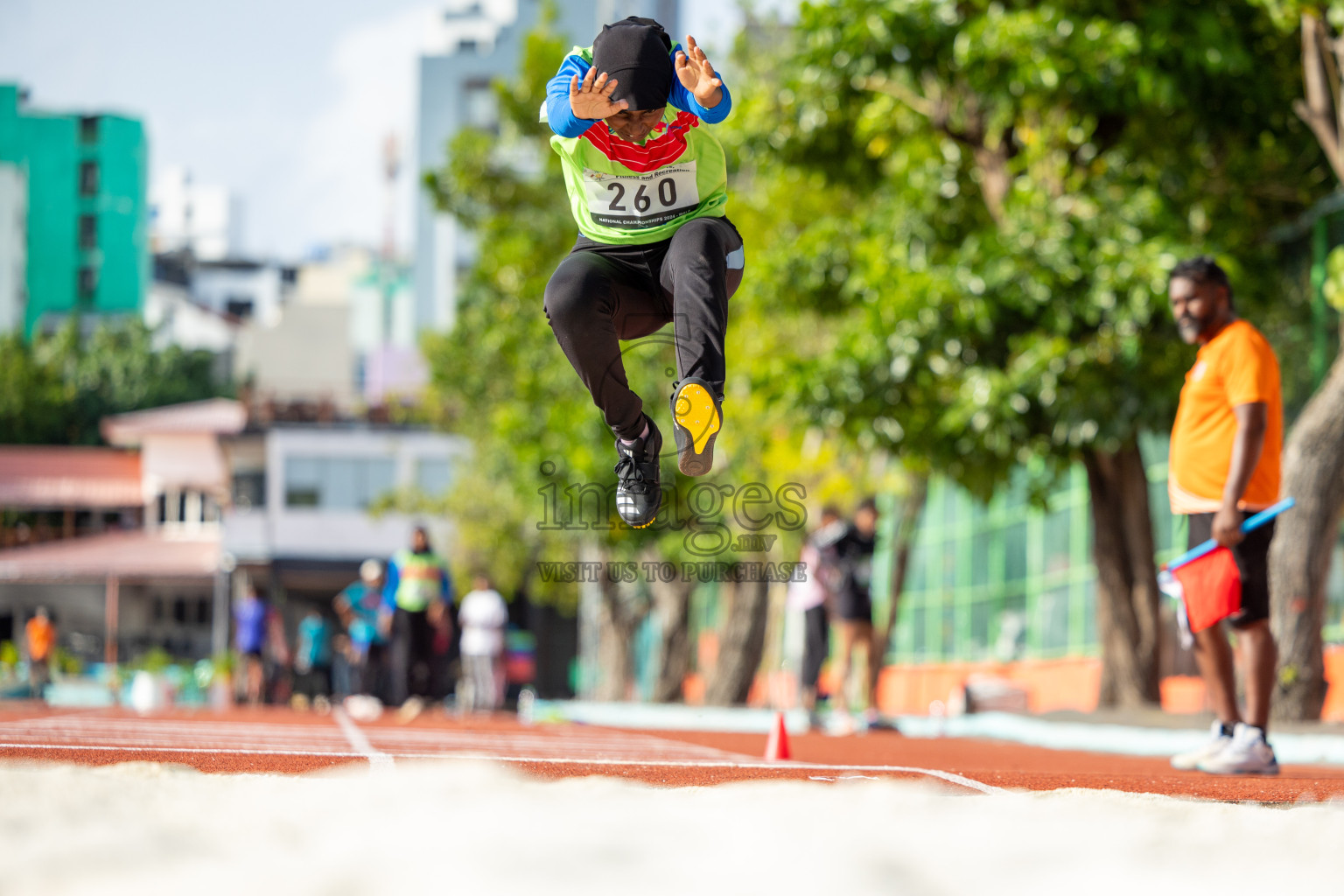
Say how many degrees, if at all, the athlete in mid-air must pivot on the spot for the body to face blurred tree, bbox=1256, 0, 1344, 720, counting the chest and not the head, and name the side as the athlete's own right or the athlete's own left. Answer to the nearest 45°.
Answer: approximately 135° to the athlete's own left

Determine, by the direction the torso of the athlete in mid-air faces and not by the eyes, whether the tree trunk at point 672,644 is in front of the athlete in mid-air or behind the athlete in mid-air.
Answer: behind

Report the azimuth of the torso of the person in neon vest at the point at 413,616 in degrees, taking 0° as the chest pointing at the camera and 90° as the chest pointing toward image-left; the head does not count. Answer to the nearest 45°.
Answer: approximately 0°

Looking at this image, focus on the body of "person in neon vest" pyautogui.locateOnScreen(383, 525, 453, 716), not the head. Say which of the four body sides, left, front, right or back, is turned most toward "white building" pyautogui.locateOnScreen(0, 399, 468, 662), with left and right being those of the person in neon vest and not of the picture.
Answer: back

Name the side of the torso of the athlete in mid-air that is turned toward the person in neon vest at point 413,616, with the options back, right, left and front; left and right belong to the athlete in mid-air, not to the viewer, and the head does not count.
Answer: back

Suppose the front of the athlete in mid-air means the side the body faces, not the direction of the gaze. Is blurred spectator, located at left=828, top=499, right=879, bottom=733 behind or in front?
behind
